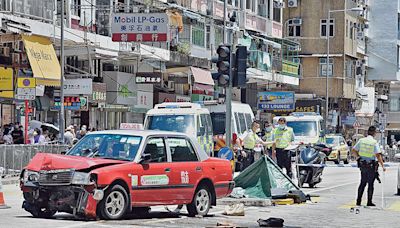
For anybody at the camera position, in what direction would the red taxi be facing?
facing the viewer and to the left of the viewer

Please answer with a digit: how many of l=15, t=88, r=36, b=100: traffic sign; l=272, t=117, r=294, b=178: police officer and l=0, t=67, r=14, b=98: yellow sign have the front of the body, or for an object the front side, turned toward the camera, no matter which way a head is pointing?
3

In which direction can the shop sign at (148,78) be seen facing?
toward the camera

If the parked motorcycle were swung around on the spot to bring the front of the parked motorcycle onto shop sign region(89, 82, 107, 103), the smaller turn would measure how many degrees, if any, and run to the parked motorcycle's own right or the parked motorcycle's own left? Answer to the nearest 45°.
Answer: approximately 90° to the parked motorcycle's own right

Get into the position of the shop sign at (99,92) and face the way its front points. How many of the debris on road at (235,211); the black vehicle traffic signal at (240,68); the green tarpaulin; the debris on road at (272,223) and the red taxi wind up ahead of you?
5

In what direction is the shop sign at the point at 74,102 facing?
toward the camera

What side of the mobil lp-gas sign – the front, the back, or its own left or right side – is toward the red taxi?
front

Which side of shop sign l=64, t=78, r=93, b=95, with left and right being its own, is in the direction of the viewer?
front
